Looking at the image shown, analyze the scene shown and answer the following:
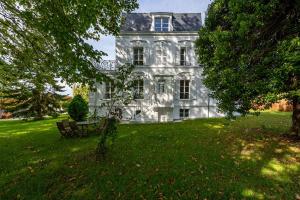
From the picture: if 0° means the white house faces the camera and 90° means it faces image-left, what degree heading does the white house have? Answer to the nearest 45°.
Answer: approximately 0°

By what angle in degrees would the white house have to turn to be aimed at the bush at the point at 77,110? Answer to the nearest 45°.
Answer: approximately 90° to its right

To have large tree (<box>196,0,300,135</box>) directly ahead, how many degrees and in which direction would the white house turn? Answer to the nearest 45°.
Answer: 0° — it already faces it
